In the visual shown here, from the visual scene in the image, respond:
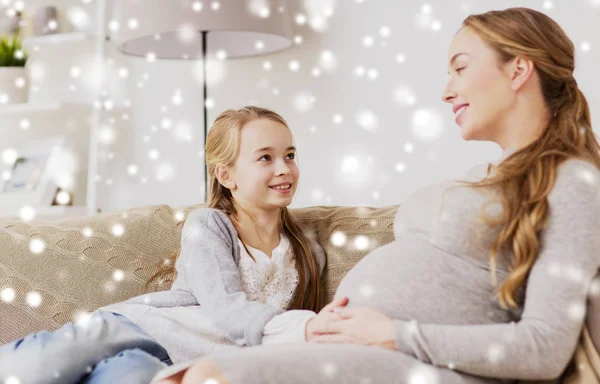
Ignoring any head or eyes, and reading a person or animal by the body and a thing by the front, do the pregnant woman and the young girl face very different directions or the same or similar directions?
very different directions

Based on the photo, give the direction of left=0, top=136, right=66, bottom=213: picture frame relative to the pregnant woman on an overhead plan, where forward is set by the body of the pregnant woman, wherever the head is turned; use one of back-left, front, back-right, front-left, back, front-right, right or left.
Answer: front-right

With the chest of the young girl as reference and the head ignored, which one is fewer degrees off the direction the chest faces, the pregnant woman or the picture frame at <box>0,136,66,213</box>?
the pregnant woman

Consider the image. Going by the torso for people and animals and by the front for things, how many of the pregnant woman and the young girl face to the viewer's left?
1

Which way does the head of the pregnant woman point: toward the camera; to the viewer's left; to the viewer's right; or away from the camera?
to the viewer's left

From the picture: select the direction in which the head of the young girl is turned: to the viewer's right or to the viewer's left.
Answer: to the viewer's right

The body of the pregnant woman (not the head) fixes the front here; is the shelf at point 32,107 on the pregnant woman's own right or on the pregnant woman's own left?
on the pregnant woman's own right

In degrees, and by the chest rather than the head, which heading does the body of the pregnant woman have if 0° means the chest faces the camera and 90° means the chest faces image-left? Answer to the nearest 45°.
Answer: approximately 90°

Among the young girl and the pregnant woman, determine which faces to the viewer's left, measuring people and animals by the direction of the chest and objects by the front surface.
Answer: the pregnant woman

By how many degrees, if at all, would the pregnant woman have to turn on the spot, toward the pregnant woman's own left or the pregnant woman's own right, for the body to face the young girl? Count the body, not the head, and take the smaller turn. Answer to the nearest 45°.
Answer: approximately 45° to the pregnant woman's own right

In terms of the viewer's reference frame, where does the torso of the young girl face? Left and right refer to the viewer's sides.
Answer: facing the viewer and to the right of the viewer
